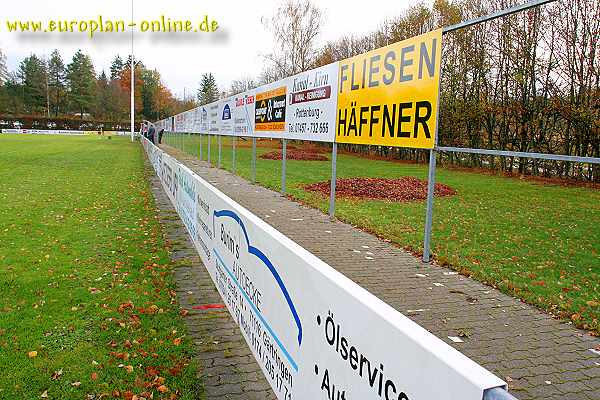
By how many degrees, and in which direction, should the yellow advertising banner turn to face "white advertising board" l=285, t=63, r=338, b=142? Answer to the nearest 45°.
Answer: approximately 90° to its right

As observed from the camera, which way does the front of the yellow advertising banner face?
facing the viewer and to the left of the viewer

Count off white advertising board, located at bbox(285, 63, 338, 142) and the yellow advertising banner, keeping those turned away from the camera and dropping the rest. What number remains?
0

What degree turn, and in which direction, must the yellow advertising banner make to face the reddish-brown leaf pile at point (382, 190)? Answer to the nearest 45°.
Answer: approximately 135° to its right

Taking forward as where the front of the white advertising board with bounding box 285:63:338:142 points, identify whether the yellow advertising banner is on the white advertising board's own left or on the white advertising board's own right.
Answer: on the white advertising board's own left

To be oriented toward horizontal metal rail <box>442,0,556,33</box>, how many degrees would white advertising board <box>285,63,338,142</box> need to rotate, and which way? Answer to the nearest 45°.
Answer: approximately 45° to its left

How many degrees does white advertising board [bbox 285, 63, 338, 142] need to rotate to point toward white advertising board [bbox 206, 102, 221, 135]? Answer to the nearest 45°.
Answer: approximately 135° to its right

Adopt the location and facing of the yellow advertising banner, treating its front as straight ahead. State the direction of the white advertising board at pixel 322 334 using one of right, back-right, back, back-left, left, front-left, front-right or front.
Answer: front-left

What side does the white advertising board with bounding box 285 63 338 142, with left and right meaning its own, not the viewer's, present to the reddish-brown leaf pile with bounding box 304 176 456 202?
back

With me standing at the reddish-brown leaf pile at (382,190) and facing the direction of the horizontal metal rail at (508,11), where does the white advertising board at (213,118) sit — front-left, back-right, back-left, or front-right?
back-right

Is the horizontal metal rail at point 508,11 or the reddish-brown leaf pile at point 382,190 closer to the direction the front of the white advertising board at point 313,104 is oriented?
the horizontal metal rail
